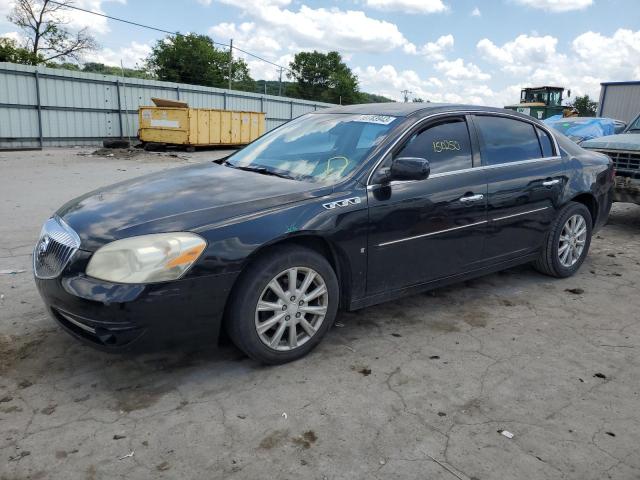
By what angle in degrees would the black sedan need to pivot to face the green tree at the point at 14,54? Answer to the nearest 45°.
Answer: approximately 90° to its right

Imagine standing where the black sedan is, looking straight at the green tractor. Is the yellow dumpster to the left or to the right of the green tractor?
left

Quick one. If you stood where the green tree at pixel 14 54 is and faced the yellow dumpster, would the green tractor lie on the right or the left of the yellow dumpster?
left

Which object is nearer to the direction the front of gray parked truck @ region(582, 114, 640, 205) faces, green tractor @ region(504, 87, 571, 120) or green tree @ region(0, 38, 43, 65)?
the green tree

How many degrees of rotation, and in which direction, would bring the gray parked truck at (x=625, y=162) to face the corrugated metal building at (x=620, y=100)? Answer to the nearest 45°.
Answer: approximately 135° to its right

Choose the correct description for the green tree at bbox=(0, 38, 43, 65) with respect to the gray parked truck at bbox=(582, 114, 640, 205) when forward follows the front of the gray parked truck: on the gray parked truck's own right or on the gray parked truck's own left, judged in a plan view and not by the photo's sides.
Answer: on the gray parked truck's own right

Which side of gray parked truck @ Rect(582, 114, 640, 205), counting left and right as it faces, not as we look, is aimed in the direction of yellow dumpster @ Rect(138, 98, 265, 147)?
right

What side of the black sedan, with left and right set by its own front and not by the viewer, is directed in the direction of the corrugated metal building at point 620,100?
back

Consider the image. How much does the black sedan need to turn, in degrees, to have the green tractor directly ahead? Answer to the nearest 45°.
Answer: approximately 180°

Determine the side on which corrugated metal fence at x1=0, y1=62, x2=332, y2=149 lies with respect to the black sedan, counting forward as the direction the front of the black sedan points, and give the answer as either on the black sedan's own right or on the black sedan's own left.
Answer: on the black sedan's own right

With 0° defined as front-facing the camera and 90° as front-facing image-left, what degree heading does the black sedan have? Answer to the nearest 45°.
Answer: approximately 45°

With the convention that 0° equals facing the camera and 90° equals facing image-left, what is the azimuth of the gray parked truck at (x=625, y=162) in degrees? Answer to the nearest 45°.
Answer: approximately 45°

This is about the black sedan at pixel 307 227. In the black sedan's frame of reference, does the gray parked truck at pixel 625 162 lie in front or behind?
behind
